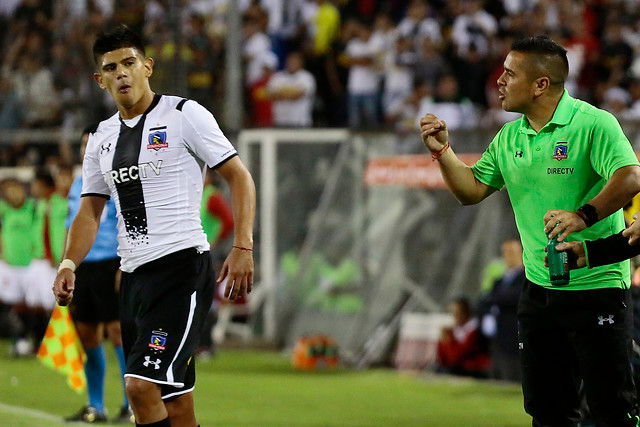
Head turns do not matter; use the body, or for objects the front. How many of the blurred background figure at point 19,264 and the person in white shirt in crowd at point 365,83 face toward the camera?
2

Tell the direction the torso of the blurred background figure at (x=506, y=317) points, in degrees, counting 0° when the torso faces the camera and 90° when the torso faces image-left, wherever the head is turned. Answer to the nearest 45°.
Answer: approximately 45°

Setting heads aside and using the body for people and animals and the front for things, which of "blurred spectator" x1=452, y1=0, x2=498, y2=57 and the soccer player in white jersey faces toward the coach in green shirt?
the blurred spectator

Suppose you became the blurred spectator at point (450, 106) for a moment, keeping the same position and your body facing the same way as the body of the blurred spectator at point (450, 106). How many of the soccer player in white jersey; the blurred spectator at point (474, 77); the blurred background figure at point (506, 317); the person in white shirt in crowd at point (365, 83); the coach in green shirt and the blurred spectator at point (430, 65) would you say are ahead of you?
3

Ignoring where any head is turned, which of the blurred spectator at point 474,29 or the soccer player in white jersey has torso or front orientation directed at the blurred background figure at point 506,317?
the blurred spectator

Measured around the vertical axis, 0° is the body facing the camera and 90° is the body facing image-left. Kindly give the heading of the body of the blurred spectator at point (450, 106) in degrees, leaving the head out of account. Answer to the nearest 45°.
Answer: approximately 0°

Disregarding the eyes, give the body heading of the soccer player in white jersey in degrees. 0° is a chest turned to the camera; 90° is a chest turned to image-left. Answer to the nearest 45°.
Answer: approximately 45°

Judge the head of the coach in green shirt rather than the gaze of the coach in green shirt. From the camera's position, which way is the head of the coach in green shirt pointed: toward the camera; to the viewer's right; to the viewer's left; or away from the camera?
to the viewer's left

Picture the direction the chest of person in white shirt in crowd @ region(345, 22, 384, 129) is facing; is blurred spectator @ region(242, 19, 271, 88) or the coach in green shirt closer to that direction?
the coach in green shirt

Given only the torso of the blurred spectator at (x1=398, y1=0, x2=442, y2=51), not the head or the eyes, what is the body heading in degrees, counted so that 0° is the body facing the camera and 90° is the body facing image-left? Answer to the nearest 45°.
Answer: approximately 0°
